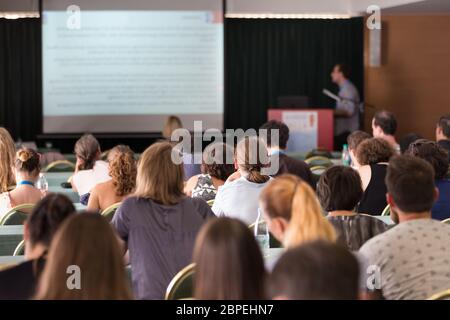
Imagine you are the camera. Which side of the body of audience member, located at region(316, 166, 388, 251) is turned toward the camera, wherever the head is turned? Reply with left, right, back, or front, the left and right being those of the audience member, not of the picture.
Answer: back

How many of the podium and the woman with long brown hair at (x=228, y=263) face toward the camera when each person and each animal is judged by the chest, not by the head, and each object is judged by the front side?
1

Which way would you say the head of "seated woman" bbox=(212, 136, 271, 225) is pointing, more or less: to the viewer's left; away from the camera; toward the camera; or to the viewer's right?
away from the camera

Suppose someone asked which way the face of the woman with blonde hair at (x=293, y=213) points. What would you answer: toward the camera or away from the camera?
away from the camera

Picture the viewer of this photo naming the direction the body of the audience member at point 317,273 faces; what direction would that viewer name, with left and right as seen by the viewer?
facing away from the viewer

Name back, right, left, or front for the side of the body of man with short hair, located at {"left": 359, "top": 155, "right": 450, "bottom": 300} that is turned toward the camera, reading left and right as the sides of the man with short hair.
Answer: back

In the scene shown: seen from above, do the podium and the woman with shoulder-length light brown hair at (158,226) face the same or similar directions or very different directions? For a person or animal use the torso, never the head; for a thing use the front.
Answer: very different directions

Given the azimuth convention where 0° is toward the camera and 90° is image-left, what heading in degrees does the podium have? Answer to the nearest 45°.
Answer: approximately 0°

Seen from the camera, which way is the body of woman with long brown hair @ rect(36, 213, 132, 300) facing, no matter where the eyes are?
away from the camera

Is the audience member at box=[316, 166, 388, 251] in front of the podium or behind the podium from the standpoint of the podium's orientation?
in front

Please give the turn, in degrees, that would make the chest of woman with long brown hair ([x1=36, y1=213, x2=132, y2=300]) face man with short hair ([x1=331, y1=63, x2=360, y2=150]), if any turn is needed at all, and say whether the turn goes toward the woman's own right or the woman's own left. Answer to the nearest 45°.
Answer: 0° — they already face them

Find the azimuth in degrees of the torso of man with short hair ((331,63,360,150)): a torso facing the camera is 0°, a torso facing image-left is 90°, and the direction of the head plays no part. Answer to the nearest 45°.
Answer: approximately 90°

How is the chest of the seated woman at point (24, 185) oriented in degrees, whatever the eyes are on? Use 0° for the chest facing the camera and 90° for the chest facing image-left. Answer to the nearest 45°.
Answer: approximately 180°

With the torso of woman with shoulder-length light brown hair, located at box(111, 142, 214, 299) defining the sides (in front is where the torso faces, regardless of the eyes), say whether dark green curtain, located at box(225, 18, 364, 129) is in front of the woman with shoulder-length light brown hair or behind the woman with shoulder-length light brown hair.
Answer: in front

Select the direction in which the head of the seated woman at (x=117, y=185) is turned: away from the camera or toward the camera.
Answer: away from the camera

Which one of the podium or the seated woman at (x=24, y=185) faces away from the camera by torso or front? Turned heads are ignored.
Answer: the seated woman

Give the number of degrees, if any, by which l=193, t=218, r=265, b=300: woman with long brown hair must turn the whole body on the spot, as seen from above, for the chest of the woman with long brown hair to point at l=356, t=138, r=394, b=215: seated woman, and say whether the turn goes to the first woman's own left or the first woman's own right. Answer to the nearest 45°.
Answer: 0° — they already face them
